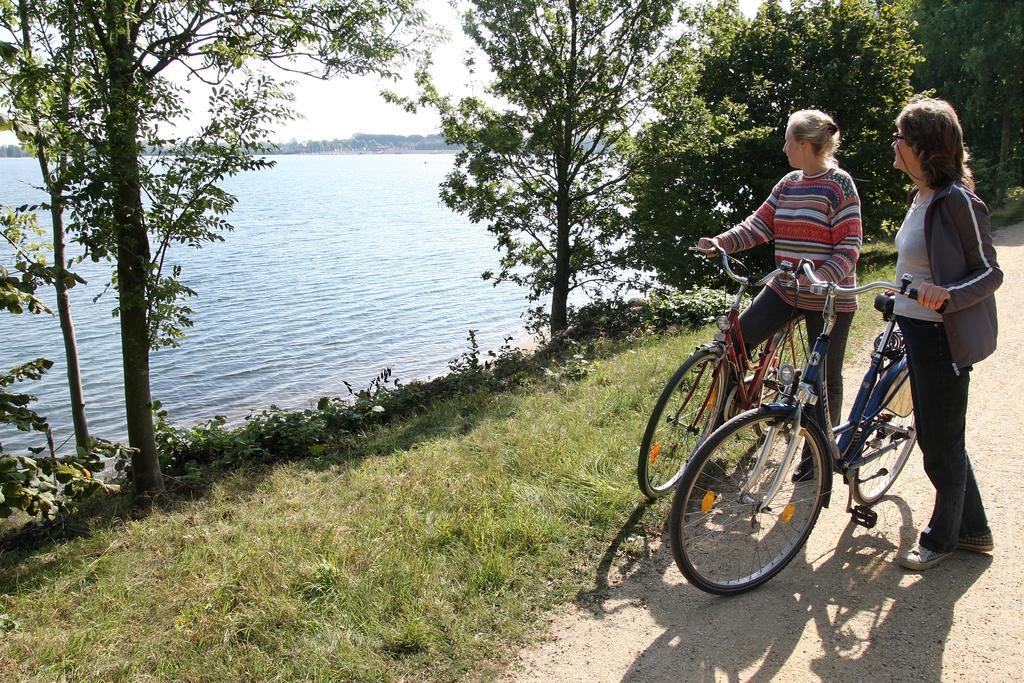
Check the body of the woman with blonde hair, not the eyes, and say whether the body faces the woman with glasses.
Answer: no

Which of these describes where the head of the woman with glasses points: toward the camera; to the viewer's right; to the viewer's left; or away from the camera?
to the viewer's left

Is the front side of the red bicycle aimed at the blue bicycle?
no

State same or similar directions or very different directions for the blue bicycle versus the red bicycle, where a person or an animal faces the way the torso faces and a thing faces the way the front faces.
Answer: same or similar directions

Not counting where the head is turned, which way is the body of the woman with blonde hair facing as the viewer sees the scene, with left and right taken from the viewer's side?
facing the viewer and to the left of the viewer

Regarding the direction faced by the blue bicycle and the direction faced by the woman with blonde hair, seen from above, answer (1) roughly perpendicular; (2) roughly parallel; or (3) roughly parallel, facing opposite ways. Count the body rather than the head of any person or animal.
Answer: roughly parallel

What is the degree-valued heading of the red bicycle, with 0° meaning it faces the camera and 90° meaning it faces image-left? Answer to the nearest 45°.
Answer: approximately 45°

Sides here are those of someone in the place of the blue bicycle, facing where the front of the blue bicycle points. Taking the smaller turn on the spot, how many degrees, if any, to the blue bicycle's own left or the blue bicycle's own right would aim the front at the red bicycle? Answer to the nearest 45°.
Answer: approximately 90° to the blue bicycle's own right
